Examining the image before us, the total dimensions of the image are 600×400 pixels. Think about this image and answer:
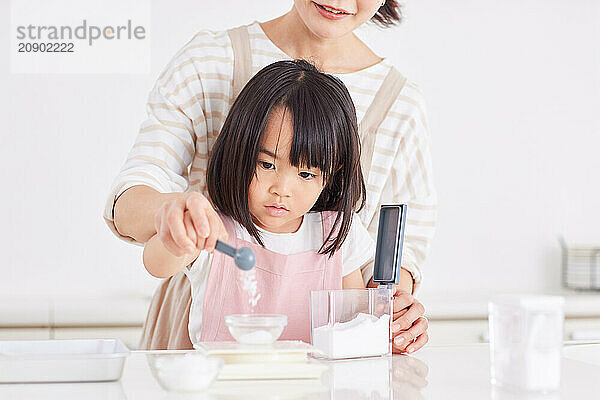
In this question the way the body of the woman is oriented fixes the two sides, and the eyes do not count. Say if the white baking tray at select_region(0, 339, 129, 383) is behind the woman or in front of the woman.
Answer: in front

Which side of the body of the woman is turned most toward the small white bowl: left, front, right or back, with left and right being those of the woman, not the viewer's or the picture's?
front

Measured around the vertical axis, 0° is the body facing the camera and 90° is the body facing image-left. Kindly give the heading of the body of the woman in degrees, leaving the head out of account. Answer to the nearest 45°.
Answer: approximately 0°

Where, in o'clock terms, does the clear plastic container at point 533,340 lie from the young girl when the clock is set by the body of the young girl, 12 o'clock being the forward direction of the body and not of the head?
The clear plastic container is roughly at 11 o'clock from the young girl.

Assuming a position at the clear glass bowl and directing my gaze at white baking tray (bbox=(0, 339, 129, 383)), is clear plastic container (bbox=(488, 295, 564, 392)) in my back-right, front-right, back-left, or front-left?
back-left
